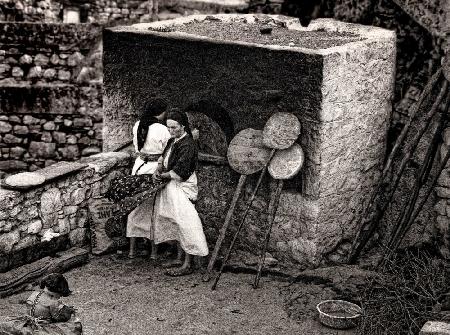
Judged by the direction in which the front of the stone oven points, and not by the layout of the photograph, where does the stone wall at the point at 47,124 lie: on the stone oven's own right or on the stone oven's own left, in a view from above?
on the stone oven's own right

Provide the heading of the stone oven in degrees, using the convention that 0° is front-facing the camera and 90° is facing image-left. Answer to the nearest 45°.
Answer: approximately 45°
